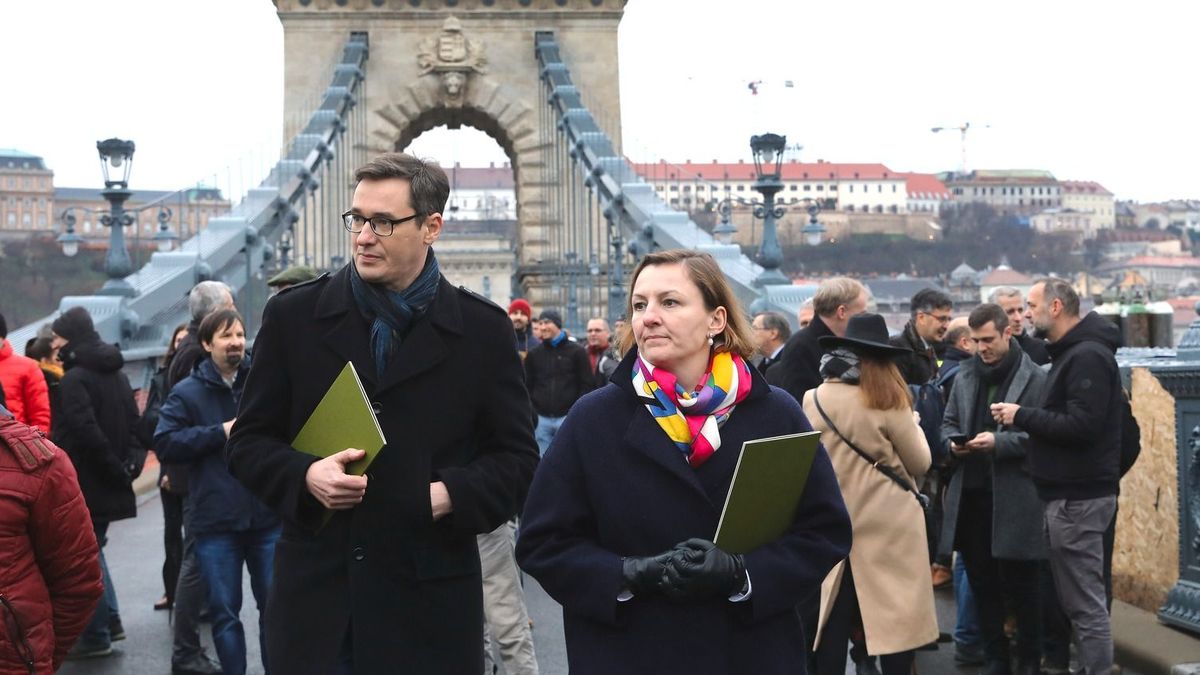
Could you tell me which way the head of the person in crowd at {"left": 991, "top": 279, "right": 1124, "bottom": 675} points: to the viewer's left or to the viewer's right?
to the viewer's left

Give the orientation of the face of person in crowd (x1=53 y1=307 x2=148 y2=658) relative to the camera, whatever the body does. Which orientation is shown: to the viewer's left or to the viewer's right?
to the viewer's left

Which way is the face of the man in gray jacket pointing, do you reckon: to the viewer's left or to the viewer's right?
to the viewer's left

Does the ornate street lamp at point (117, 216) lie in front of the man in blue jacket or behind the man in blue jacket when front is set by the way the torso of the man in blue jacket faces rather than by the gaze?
behind

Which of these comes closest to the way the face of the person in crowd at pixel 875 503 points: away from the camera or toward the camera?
away from the camera

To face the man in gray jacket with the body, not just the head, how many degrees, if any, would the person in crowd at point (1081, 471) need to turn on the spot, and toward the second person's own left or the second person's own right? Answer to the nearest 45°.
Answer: approximately 45° to the second person's own right

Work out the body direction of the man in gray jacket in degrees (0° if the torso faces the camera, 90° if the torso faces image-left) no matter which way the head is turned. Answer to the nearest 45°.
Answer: approximately 45°

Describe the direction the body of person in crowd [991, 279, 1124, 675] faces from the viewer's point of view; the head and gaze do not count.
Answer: to the viewer's left

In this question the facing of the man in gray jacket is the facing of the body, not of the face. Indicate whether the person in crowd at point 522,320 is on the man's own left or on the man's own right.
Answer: on the man's own right

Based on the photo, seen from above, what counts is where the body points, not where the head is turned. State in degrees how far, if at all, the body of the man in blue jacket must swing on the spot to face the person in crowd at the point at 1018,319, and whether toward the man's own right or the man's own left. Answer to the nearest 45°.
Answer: approximately 45° to the man's own left
